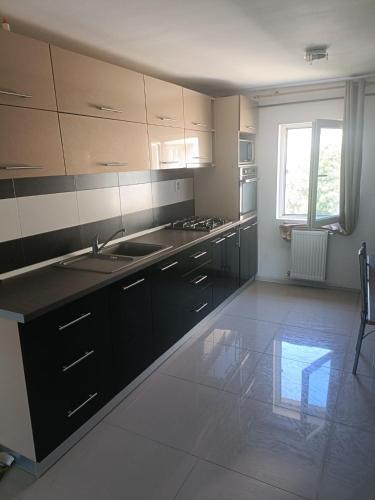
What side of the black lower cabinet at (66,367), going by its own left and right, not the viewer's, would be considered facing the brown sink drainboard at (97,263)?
left

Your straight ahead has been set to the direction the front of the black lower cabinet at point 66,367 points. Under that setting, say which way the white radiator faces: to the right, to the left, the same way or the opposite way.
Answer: to the right

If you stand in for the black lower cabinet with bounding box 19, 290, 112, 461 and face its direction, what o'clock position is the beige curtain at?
The beige curtain is roughly at 10 o'clock from the black lower cabinet.

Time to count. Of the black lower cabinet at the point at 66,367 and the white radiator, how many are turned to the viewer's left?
0

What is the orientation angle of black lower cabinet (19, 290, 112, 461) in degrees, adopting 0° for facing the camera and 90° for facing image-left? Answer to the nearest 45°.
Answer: approximately 315°
